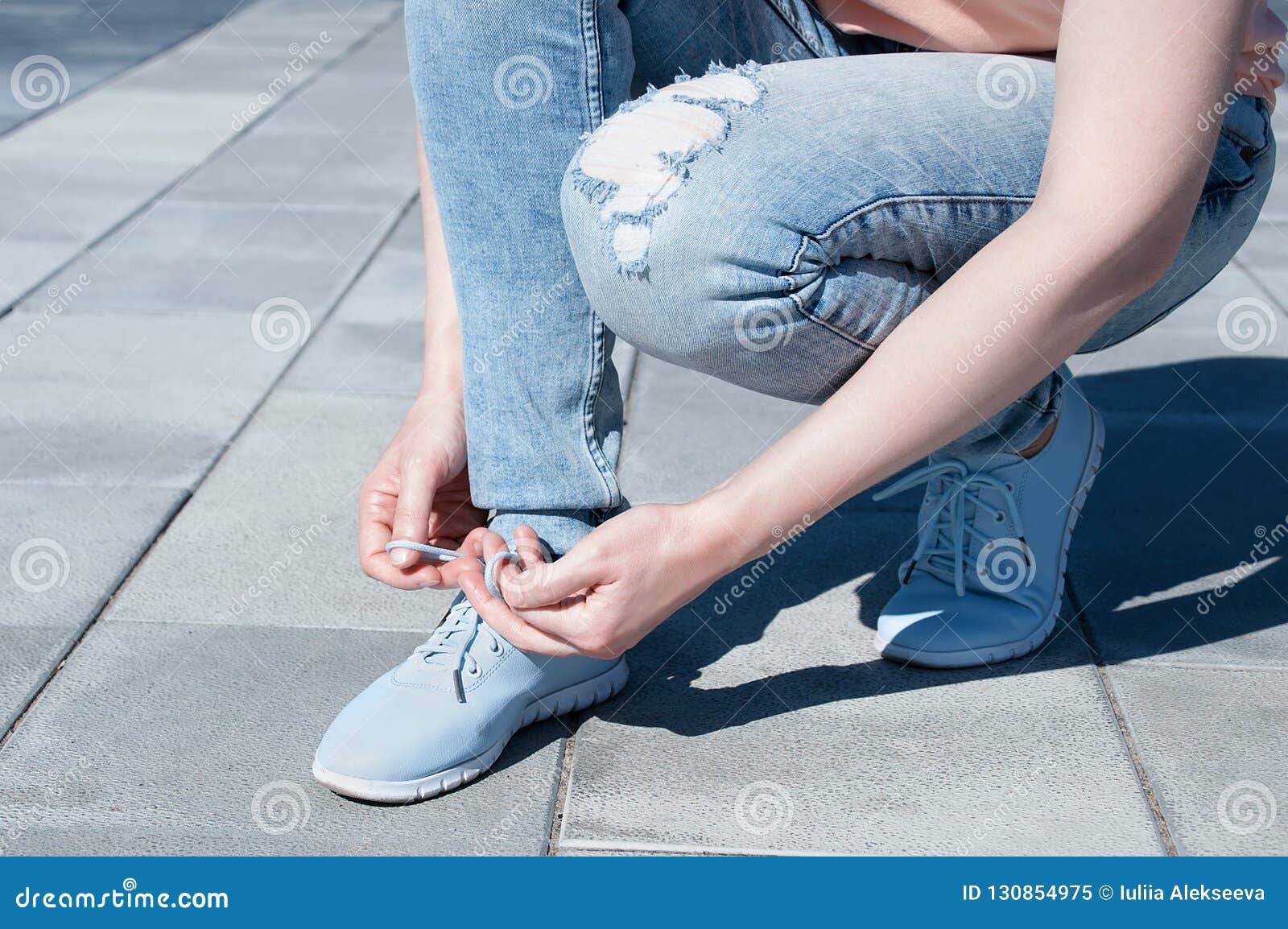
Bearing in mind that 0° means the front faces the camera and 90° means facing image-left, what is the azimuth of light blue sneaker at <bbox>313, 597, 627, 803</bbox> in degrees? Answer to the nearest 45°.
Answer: approximately 45°

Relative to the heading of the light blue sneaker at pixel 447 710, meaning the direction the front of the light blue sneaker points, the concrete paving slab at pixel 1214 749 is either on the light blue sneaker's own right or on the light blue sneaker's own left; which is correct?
on the light blue sneaker's own left

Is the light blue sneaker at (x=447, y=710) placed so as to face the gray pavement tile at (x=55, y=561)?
no

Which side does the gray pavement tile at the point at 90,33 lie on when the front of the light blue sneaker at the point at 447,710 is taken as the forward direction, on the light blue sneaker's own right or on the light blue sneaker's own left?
on the light blue sneaker's own right

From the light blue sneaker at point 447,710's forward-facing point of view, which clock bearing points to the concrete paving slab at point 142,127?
The concrete paving slab is roughly at 4 o'clock from the light blue sneaker.

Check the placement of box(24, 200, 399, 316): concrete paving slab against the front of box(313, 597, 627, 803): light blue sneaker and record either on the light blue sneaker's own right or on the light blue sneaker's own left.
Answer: on the light blue sneaker's own right

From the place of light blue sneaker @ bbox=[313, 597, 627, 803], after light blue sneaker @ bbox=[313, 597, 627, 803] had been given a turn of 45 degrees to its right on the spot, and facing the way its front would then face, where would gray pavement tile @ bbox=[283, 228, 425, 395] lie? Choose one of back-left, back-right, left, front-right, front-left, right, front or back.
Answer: right

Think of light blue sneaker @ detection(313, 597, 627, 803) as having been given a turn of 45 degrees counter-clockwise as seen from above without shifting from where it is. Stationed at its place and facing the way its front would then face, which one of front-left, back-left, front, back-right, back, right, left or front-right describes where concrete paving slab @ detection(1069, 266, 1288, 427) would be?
back-left

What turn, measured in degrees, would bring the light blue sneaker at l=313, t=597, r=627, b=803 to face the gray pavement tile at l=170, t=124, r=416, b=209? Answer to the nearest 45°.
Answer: approximately 135° to its right

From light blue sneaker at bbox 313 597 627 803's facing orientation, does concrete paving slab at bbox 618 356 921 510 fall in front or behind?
behind

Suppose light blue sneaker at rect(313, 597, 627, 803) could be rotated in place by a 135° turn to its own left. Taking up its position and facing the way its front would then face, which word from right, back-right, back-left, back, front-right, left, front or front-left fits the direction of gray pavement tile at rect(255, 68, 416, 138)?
left

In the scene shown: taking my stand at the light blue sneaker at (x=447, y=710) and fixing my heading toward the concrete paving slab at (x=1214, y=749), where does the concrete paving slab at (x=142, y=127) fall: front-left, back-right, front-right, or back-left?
back-left
